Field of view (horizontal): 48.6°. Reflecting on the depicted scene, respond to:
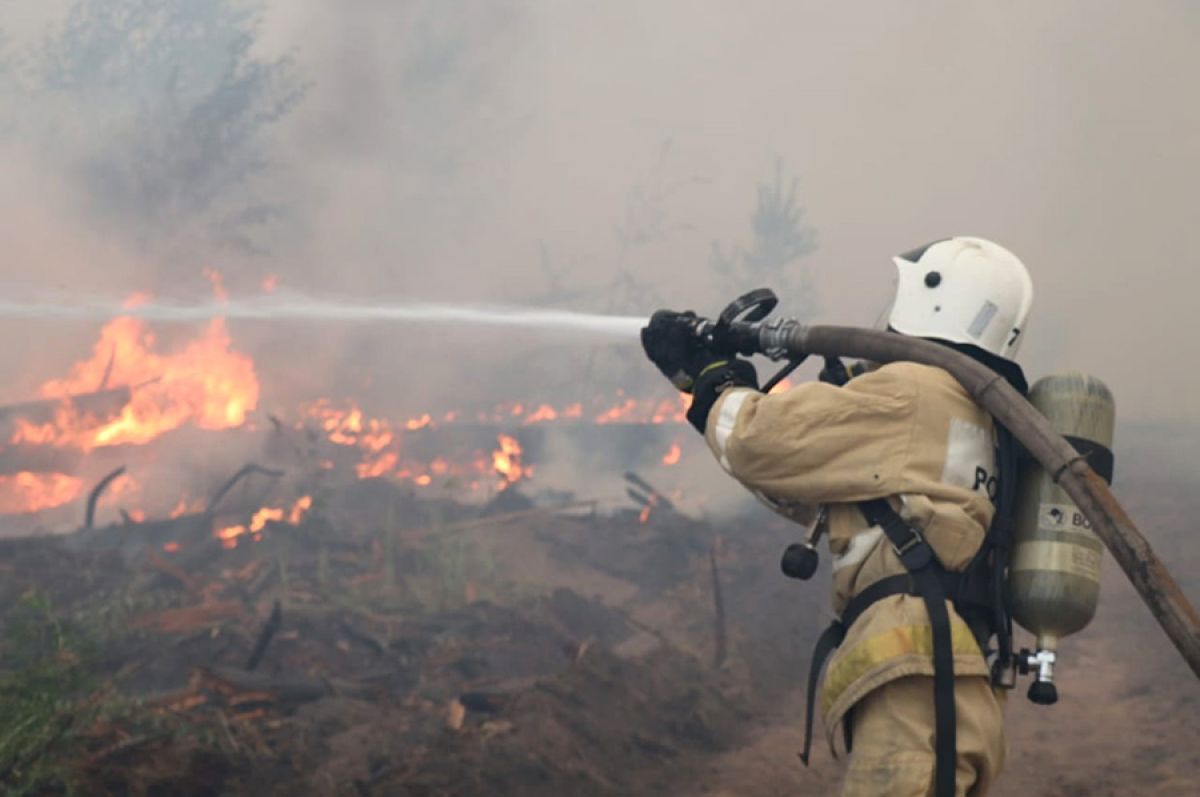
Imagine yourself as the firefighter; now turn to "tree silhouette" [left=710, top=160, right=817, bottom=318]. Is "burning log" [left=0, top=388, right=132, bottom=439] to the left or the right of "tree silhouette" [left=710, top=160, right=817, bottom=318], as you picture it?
left

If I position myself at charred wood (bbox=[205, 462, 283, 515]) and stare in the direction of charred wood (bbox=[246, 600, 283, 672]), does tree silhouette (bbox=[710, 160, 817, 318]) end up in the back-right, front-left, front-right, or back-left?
back-left

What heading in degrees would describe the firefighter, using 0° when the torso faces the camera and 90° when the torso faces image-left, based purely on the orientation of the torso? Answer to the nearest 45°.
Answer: approximately 90°

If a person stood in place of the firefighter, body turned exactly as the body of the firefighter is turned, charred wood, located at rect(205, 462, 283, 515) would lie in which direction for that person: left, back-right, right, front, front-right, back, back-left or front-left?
front-right

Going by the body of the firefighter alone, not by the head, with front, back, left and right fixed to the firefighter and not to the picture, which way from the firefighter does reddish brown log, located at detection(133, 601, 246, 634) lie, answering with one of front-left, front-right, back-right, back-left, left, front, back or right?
front-right

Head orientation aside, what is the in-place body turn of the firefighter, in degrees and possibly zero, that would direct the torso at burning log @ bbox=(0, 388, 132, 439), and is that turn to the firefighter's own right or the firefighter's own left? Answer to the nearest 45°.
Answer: approximately 45° to the firefighter's own right

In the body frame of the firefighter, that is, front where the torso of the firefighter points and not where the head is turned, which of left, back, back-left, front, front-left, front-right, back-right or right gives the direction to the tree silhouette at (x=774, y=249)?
right

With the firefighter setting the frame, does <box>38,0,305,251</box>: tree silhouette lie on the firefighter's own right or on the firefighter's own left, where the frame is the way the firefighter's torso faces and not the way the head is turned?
on the firefighter's own right

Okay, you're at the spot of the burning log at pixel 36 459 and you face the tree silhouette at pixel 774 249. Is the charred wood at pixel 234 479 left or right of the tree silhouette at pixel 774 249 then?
right

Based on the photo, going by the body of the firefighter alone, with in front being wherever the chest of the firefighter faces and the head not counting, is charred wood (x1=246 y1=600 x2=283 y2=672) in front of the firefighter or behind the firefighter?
in front

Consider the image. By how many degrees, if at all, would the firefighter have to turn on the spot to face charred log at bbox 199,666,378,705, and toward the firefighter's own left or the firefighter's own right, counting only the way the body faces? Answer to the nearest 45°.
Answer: approximately 45° to the firefighter's own right

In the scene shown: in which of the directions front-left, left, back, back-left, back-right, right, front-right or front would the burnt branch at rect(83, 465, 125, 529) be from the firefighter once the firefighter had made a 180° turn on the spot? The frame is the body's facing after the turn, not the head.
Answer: back-left

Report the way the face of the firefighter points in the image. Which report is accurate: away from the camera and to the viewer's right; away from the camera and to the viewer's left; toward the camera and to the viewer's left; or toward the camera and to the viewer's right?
away from the camera and to the viewer's left
